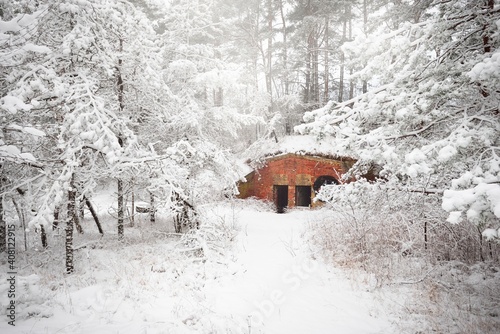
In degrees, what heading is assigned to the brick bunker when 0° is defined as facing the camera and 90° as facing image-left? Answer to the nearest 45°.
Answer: approximately 0°

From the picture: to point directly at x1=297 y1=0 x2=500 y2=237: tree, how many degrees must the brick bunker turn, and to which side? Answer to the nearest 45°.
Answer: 0° — it already faces it
